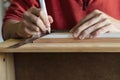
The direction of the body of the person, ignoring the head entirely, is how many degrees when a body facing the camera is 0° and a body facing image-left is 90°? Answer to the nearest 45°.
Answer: approximately 0°
